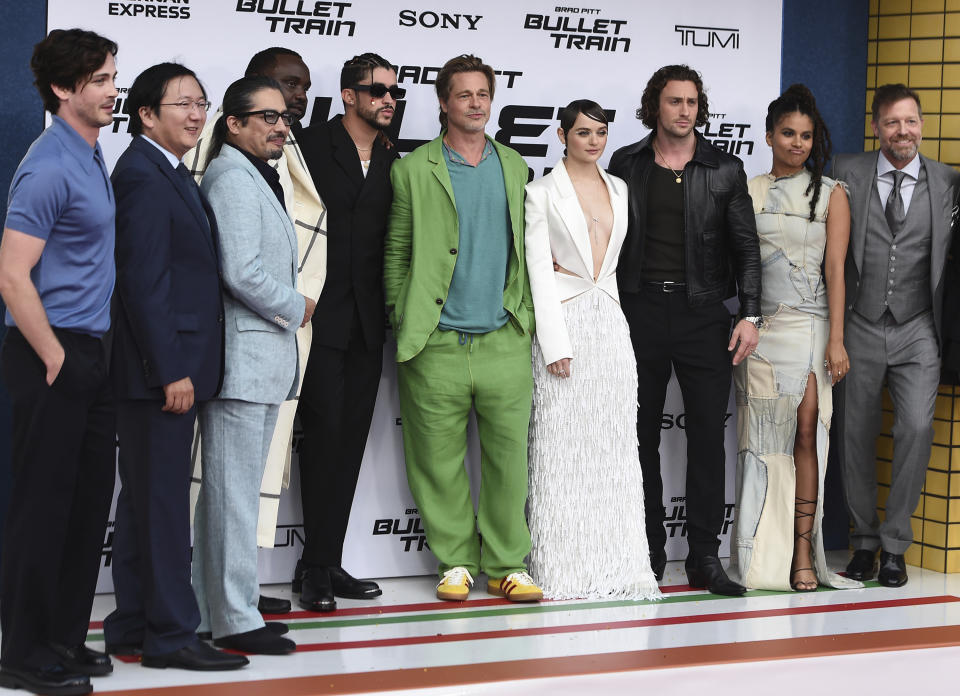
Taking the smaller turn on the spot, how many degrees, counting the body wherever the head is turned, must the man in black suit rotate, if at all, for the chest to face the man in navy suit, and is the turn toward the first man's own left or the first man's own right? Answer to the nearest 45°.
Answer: approximately 90° to the first man's own right

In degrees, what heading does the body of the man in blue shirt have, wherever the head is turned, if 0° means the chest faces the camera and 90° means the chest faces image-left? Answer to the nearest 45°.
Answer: approximately 270°

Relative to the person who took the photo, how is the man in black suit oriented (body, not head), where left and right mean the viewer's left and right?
facing the viewer and to the right of the viewer

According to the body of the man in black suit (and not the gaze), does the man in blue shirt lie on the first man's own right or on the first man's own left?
on the first man's own right

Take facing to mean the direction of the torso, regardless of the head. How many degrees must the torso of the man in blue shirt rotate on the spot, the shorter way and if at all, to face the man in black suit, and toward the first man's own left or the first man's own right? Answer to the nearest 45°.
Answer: approximately 45° to the first man's own left

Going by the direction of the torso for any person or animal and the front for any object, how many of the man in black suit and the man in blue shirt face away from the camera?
0
